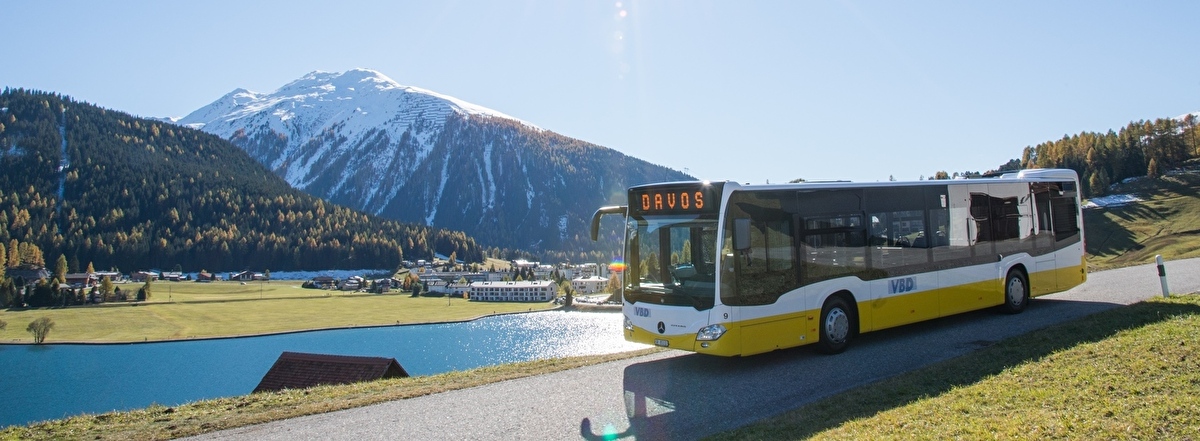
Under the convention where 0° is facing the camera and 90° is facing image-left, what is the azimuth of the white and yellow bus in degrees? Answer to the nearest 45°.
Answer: approximately 45°
